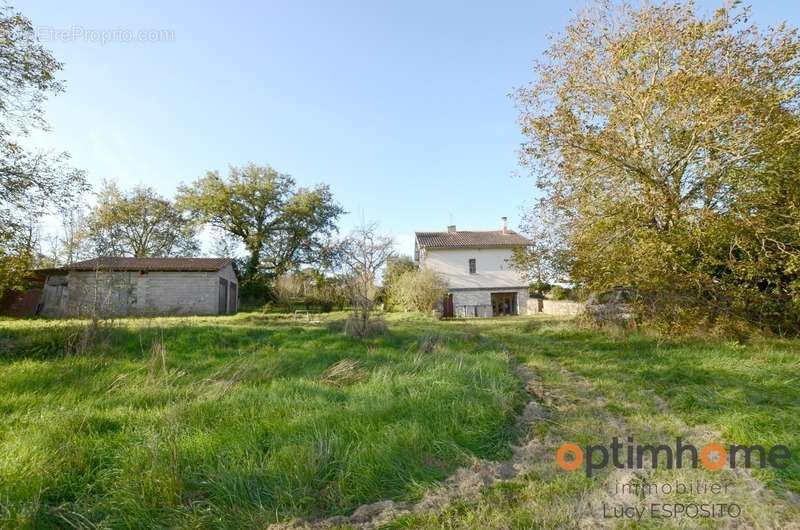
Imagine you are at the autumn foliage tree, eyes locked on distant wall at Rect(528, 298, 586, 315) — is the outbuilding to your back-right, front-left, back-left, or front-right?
front-left

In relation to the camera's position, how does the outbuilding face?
facing to the right of the viewer

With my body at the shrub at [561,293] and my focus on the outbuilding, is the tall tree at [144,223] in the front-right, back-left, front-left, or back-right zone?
front-right

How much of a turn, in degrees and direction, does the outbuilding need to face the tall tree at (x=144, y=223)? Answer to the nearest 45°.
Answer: approximately 90° to its left

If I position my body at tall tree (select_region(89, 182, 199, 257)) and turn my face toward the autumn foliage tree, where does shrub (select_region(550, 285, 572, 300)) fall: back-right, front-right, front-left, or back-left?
front-left

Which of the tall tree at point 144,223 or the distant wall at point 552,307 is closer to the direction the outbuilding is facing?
the distant wall

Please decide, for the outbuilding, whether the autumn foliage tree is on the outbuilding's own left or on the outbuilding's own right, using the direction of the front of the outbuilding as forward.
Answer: on the outbuilding's own right

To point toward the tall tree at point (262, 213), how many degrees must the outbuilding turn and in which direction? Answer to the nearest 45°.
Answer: approximately 45° to its left

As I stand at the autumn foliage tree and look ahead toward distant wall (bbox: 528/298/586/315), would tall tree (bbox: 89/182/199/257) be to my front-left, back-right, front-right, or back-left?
front-left
